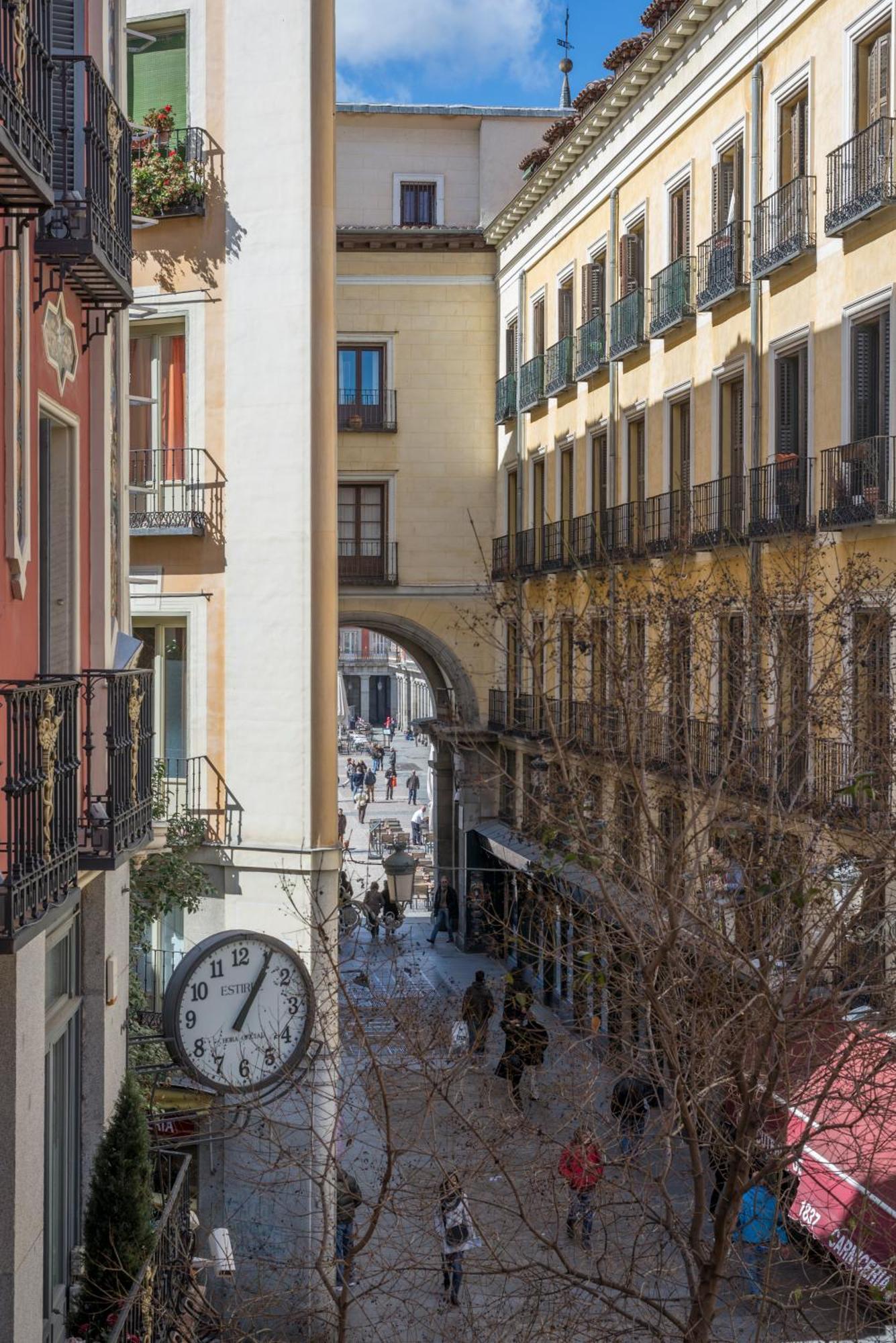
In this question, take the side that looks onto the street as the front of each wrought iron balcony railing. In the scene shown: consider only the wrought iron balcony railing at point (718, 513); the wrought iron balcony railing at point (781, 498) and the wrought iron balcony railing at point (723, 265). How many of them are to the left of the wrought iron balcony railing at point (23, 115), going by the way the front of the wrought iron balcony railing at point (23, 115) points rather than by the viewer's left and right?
3

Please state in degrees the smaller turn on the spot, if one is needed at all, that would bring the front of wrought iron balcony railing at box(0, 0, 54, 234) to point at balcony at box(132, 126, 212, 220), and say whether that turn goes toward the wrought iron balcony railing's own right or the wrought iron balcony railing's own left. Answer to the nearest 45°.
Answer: approximately 135° to the wrought iron balcony railing's own left

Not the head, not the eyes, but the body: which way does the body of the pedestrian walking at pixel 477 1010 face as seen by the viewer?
away from the camera

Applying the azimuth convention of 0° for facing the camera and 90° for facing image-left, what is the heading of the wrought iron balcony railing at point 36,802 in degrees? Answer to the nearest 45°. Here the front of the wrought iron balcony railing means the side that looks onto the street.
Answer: approximately 315°

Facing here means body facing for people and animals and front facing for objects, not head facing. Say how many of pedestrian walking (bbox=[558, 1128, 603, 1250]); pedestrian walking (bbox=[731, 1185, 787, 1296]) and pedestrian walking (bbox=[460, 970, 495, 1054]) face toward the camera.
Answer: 1

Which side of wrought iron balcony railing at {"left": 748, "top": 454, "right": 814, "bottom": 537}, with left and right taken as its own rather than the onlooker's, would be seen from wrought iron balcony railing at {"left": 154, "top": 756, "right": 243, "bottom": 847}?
front

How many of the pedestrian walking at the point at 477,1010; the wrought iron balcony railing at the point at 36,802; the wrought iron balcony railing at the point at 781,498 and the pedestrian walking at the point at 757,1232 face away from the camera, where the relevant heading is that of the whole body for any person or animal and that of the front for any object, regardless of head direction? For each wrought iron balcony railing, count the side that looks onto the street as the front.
2

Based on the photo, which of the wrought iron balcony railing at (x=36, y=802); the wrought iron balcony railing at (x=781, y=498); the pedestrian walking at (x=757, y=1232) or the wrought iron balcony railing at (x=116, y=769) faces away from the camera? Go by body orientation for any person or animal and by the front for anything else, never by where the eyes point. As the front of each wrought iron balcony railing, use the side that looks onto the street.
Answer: the pedestrian walking

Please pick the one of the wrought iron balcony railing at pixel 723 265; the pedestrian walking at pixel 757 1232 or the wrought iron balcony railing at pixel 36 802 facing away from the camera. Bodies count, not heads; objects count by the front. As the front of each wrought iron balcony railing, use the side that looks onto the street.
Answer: the pedestrian walking

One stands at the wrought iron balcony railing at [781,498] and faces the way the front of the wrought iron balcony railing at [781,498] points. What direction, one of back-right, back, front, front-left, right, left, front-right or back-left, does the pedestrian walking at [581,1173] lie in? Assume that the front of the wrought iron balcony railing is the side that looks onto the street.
front-left

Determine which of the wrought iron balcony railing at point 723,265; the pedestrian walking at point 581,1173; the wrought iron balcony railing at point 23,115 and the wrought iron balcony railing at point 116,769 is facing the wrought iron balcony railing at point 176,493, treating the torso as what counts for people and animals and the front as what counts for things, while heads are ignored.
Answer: the wrought iron balcony railing at point 723,265
